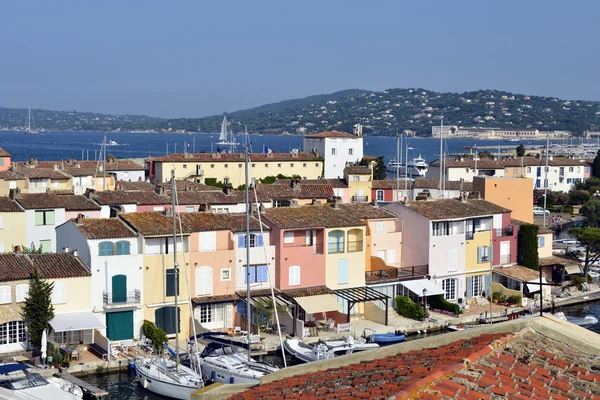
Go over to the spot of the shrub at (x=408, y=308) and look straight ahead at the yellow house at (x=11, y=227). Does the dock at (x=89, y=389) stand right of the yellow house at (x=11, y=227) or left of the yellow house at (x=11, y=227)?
left

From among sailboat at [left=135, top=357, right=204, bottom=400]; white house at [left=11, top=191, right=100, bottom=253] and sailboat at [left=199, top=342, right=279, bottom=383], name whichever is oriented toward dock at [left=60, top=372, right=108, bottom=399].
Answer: the white house

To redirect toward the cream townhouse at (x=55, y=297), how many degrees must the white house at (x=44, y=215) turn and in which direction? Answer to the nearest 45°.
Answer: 0° — it already faces it

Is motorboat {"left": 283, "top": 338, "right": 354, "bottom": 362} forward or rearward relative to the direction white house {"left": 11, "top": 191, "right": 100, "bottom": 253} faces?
forward

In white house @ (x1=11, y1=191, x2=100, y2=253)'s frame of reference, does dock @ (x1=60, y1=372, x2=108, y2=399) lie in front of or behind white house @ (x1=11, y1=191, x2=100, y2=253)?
in front

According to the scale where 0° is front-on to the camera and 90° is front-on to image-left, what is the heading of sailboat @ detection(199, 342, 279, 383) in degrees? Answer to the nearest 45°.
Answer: approximately 315°

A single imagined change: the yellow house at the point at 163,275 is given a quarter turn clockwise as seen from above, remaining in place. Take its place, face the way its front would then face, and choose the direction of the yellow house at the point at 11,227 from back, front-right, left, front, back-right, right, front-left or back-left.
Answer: front-right

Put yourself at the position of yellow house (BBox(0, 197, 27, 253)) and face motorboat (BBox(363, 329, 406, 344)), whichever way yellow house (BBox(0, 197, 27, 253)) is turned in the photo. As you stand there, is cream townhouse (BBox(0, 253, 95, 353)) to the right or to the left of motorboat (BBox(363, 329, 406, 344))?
right

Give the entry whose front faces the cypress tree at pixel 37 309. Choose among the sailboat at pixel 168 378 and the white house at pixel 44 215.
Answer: the white house

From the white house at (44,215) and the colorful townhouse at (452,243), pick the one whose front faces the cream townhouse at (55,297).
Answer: the white house

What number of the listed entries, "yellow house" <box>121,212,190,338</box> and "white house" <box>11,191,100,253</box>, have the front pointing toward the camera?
2

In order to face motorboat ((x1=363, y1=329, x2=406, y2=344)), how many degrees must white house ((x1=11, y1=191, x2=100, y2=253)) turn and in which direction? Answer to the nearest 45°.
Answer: approximately 45° to its left

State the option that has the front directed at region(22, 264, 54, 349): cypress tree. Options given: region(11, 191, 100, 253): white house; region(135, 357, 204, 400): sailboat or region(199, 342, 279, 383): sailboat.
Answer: the white house
